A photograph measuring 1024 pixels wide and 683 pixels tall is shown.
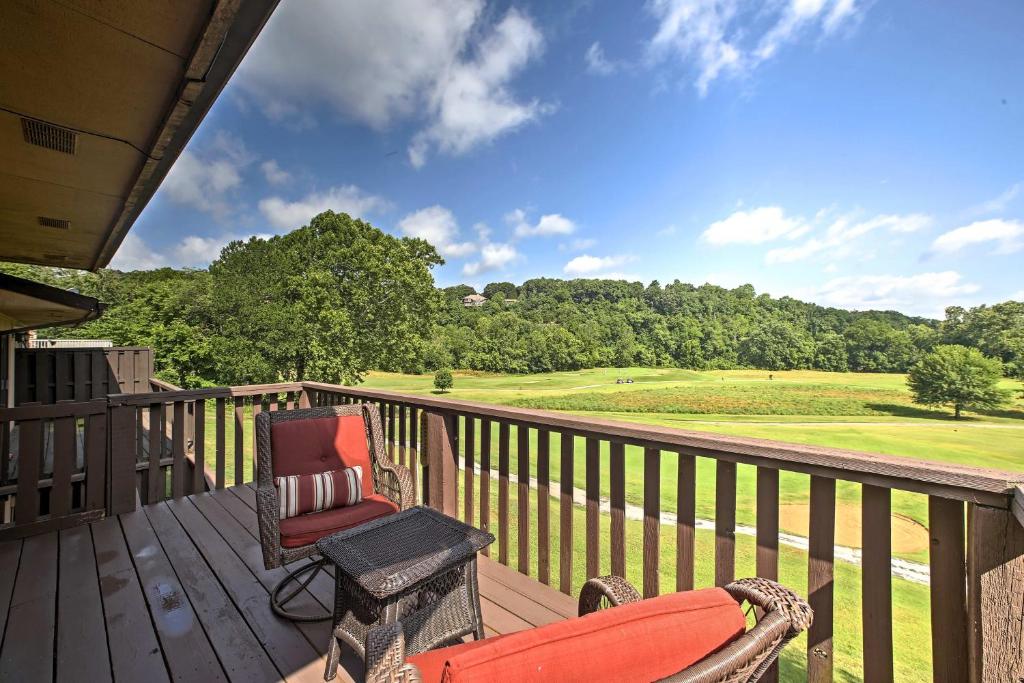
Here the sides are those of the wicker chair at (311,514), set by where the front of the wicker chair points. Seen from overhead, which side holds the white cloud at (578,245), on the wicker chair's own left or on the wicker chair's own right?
on the wicker chair's own left

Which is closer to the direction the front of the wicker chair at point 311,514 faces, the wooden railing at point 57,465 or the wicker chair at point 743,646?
the wicker chair

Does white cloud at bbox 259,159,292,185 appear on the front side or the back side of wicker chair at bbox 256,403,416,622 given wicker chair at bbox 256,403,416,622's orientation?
on the back side

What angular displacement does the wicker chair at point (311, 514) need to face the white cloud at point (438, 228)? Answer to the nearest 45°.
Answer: approximately 135° to its left

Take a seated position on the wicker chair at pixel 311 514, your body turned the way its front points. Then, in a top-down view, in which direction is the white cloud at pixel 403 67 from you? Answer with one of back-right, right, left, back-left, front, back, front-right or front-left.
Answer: back-left

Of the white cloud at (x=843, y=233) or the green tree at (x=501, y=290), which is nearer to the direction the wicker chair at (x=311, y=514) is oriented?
the white cloud

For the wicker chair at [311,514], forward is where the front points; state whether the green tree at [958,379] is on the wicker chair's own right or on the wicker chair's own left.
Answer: on the wicker chair's own left

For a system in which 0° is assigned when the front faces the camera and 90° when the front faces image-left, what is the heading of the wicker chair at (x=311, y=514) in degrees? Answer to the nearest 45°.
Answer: approximately 315°

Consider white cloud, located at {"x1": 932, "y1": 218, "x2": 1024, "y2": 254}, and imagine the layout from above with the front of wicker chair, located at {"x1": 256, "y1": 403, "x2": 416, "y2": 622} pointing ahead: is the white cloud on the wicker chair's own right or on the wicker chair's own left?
on the wicker chair's own left
